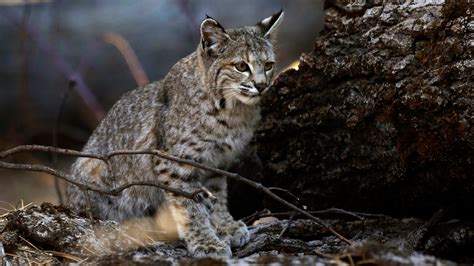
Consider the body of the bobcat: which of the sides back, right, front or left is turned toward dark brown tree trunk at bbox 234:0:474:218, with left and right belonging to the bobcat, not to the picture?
left

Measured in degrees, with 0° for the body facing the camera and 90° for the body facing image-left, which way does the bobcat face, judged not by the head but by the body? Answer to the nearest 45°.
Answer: approximately 315°
